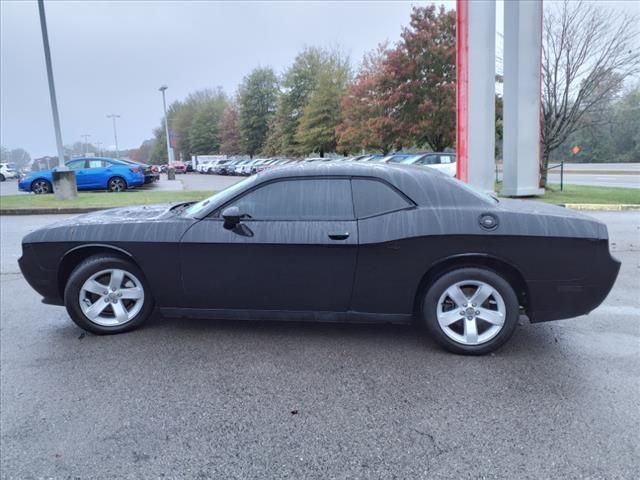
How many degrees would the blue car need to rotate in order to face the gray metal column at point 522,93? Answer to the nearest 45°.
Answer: approximately 135° to its left

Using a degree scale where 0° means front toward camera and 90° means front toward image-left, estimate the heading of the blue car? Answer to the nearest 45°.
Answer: approximately 90°
